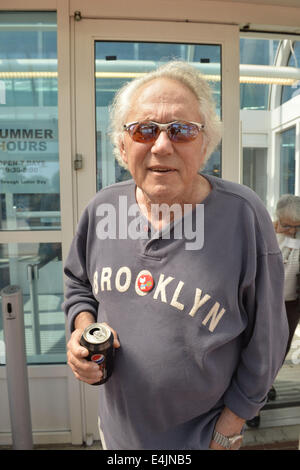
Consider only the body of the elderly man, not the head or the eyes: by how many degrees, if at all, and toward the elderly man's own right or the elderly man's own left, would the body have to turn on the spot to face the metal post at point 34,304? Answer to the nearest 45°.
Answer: approximately 135° to the elderly man's own right

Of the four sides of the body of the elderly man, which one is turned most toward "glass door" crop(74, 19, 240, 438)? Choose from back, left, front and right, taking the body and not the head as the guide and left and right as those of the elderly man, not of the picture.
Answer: back

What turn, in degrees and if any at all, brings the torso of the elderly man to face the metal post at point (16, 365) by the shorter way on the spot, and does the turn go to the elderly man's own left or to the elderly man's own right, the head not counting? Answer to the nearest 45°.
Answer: approximately 135° to the elderly man's own right

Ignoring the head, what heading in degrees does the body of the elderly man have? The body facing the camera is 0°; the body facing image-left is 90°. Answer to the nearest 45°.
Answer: approximately 0°
